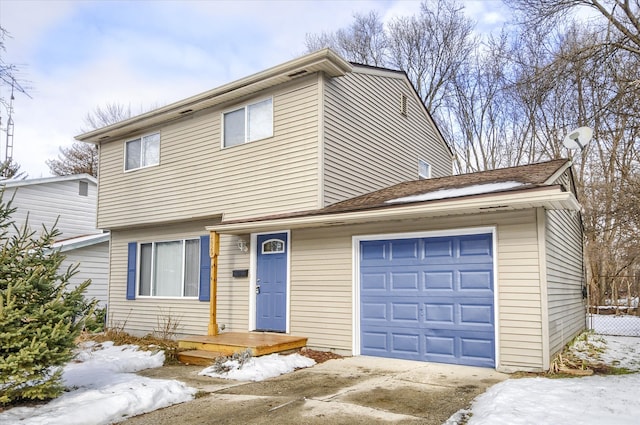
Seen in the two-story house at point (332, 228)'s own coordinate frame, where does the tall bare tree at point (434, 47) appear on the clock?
The tall bare tree is roughly at 5 o'clock from the two-story house.

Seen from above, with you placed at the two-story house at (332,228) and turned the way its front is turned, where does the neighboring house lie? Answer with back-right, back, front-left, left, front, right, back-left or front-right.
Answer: right

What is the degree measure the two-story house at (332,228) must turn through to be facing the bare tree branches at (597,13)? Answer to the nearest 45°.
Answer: approximately 135° to its left

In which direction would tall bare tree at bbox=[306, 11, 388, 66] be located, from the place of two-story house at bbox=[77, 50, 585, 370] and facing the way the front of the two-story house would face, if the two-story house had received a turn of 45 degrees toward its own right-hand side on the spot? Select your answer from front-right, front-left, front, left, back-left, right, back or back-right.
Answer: right

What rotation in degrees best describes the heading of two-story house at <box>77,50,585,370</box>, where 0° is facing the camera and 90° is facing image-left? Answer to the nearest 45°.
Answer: approximately 45°

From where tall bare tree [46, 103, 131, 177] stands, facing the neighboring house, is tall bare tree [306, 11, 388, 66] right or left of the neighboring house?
left
